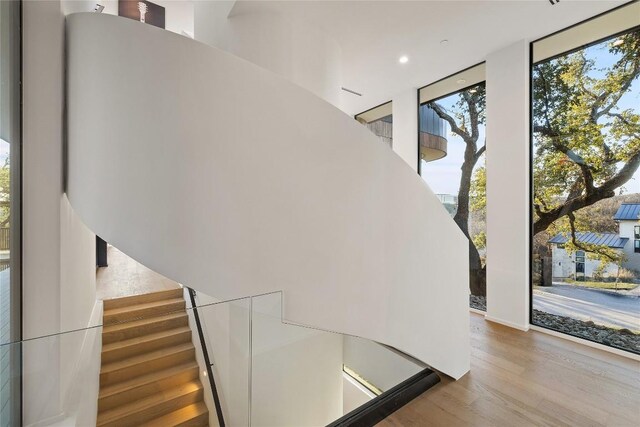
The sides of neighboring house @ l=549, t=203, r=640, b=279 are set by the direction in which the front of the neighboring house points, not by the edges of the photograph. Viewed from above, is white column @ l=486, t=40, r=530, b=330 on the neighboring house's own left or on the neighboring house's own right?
on the neighboring house's own right

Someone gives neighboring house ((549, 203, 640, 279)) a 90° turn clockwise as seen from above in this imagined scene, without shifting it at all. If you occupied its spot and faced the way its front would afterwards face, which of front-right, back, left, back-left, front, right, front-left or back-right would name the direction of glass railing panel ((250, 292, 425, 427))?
front-left

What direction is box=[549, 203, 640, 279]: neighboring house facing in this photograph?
toward the camera

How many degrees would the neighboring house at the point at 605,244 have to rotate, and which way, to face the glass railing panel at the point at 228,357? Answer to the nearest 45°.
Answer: approximately 45° to its right

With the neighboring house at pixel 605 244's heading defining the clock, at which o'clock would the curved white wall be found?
The curved white wall is roughly at 1 o'clock from the neighboring house.

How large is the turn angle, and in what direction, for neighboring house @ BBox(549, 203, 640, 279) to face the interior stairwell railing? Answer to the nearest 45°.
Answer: approximately 45° to its right

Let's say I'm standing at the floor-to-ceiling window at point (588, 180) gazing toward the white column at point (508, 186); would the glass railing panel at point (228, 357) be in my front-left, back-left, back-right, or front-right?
front-left
